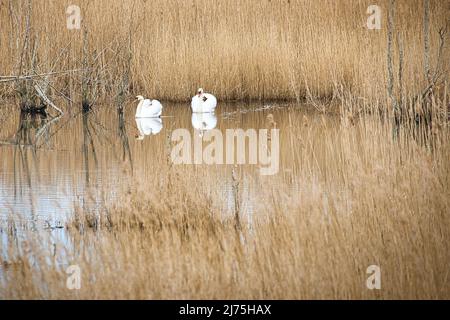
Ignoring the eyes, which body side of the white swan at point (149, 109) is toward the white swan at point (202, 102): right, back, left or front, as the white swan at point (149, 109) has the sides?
back

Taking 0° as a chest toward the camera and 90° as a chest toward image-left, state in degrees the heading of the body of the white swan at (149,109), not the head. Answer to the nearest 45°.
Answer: approximately 90°
